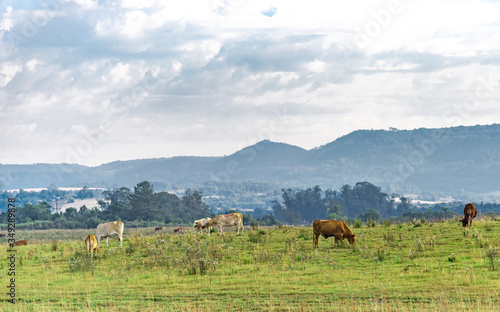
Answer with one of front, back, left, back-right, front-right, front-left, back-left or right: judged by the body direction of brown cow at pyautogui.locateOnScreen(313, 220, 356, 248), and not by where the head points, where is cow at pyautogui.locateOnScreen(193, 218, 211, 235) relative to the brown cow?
back-left

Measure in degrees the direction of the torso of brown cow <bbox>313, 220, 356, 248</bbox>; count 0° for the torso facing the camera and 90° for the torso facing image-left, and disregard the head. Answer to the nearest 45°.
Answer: approximately 270°

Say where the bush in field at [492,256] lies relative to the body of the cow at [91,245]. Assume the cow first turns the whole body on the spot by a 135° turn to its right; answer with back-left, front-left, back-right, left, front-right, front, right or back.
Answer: front

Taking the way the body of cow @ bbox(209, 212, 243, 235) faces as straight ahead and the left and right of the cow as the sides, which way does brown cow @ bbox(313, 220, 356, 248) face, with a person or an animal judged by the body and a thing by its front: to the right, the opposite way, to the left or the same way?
the opposite way

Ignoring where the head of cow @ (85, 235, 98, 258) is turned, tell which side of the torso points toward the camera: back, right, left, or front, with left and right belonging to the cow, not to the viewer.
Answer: back

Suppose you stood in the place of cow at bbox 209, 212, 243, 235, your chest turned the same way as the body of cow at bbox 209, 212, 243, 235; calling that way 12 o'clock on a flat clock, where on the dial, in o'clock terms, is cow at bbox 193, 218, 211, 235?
cow at bbox 193, 218, 211, 235 is roughly at 1 o'clock from cow at bbox 209, 212, 243, 235.

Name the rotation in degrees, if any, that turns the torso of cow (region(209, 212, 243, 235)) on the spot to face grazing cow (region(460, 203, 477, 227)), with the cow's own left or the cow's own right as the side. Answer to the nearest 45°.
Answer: approximately 135° to the cow's own left

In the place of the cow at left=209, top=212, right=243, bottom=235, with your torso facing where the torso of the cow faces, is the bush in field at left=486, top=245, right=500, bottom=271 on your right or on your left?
on your left

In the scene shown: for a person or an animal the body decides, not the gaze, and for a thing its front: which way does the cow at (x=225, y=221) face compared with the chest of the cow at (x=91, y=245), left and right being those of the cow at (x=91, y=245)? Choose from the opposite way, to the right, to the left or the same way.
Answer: to the left

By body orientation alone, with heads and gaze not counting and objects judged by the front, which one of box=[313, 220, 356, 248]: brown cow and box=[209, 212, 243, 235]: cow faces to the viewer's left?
the cow

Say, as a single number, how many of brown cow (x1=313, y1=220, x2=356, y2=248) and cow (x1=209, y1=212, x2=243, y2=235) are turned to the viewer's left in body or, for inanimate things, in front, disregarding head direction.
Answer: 1

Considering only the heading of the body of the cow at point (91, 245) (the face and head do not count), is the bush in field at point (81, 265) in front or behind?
behind

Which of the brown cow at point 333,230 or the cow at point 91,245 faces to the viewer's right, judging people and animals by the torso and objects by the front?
the brown cow

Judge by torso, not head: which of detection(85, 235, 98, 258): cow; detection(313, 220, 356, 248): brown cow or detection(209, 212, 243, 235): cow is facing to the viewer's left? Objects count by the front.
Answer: detection(209, 212, 243, 235): cow

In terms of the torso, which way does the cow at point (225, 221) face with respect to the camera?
to the viewer's left
